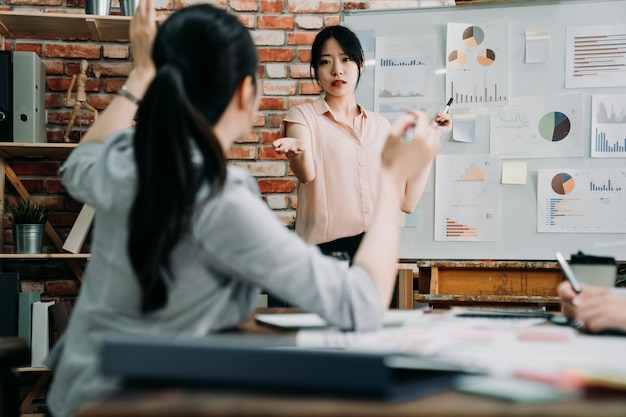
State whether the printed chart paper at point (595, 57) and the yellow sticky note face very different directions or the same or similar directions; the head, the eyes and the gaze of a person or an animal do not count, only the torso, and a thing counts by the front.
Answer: same or similar directions

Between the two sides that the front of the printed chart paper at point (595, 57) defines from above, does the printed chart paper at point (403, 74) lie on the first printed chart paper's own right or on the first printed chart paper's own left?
on the first printed chart paper's own right

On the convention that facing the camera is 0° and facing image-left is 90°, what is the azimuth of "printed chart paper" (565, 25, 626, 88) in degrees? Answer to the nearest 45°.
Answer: approximately 0°

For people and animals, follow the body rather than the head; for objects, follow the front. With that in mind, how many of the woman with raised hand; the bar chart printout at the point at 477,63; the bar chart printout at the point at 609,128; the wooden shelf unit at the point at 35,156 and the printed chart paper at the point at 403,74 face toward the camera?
4

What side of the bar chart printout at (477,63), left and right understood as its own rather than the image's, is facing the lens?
front

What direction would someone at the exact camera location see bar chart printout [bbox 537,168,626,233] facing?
facing the viewer

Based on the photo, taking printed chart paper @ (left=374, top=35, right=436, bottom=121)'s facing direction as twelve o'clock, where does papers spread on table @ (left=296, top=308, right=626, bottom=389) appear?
The papers spread on table is roughly at 12 o'clock from the printed chart paper.

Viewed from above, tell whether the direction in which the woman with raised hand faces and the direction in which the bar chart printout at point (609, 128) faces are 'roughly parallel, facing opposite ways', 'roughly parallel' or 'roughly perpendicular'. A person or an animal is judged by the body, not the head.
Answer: roughly parallel, facing opposite ways

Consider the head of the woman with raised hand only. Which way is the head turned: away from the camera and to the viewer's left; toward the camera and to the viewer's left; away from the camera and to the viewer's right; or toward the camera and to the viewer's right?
away from the camera and to the viewer's right

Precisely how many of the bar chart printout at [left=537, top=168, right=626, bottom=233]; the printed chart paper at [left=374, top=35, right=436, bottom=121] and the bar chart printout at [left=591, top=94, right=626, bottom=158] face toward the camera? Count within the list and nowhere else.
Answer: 3

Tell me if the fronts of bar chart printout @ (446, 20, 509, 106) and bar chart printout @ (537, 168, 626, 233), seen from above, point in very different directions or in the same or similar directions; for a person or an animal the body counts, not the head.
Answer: same or similar directions

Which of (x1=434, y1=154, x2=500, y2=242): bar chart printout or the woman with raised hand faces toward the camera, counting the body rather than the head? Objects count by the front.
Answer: the bar chart printout

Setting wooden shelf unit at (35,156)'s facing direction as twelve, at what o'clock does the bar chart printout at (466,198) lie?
The bar chart printout is roughly at 10 o'clock from the wooden shelf unit.

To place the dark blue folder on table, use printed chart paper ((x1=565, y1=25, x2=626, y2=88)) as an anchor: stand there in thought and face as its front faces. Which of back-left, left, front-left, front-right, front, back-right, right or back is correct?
front

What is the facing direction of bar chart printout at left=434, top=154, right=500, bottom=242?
toward the camera
